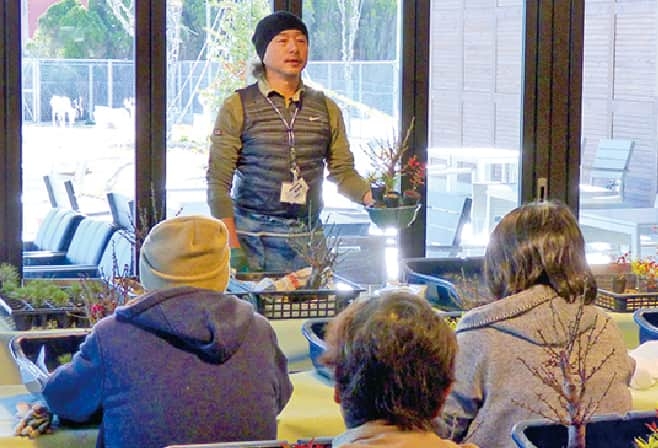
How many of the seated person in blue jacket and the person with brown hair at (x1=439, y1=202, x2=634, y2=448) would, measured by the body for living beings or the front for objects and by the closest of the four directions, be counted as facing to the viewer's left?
0

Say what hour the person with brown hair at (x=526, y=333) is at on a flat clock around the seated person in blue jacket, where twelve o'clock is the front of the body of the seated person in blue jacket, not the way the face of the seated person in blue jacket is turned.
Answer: The person with brown hair is roughly at 3 o'clock from the seated person in blue jacket.

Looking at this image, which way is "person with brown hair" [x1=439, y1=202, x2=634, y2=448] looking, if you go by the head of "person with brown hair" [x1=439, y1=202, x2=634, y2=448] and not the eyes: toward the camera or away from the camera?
away from the camera

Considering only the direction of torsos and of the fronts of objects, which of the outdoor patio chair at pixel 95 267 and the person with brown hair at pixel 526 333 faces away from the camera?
the person with brown hair

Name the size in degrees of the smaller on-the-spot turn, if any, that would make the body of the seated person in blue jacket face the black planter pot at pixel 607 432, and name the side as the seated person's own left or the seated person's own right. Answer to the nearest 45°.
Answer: approximately 90° to the seated person's own right

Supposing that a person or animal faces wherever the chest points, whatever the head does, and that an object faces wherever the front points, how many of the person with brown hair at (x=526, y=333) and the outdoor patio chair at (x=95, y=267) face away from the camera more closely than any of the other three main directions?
1

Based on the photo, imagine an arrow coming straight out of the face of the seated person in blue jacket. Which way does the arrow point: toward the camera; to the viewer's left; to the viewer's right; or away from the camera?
away from the camera

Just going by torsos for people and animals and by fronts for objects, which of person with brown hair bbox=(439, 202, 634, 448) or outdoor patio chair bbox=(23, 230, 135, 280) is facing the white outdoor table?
the person with brown hair

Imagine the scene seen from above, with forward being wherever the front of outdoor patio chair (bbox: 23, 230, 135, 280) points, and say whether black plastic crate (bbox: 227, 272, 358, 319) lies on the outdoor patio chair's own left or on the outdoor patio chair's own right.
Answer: on the outdoor patio chair's own left

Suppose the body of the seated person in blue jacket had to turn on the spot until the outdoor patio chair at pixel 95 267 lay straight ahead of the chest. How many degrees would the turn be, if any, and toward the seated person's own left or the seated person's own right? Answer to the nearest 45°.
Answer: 0° — they already face it

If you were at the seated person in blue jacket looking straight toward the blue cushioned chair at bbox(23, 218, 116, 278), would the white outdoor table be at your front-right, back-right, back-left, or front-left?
front-right

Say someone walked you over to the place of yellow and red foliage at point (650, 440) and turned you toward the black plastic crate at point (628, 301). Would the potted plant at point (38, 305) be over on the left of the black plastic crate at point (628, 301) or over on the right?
left

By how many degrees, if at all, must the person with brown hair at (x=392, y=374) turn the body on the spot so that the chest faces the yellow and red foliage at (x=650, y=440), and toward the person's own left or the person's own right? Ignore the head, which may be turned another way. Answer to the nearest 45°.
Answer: approximately 90° to the person's own right

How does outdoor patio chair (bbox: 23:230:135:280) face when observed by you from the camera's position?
facing to the left of the viewer

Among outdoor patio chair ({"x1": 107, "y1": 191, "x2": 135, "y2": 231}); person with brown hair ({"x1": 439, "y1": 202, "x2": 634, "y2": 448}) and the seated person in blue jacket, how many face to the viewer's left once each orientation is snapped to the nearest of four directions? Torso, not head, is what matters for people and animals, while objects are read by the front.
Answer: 0

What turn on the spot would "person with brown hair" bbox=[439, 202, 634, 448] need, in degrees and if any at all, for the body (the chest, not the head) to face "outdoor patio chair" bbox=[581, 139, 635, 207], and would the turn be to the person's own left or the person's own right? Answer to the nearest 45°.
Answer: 0° — they already face it

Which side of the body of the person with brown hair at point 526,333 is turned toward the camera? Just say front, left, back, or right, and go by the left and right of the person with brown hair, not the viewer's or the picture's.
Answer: back

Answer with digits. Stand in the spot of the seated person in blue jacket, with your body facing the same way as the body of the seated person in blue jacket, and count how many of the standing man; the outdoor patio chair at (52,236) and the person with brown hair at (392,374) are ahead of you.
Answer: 2

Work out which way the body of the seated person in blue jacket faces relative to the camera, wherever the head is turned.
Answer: away from the camera
